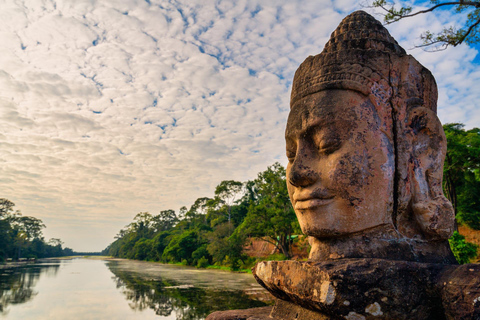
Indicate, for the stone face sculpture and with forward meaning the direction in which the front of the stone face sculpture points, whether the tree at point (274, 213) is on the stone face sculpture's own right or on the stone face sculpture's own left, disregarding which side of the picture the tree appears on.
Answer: on the stone face sculpture's own right

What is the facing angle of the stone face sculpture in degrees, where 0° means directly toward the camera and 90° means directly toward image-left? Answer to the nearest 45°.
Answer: approximately 45°
